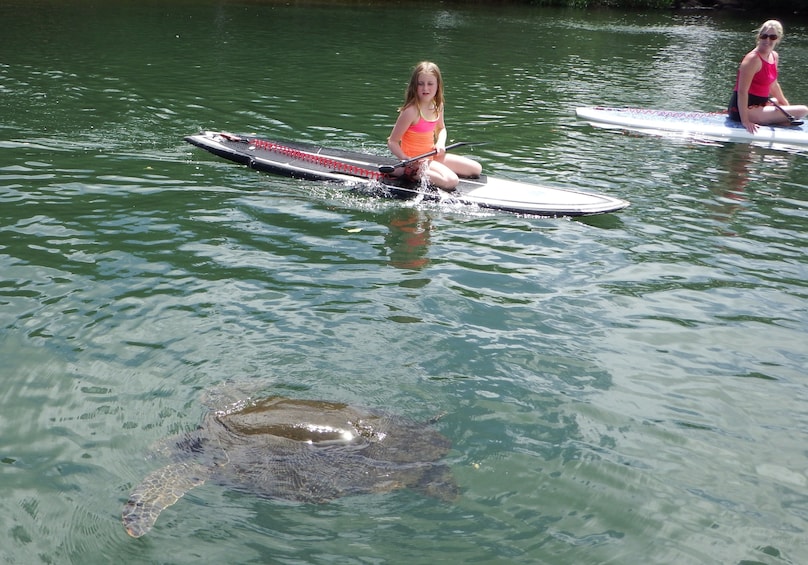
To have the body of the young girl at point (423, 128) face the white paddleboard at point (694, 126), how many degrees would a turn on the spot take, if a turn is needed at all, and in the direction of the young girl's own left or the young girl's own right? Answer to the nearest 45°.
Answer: approximately 90° to the young girl's own left

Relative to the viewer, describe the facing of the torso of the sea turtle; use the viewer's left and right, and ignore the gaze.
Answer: facing to the left of the viewer

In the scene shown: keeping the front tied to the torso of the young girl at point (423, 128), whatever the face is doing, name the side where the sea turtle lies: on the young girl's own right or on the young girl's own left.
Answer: on the young girl's own right

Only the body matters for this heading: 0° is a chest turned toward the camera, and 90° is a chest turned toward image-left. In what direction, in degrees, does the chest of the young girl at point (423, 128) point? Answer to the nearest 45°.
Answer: approximately 315°

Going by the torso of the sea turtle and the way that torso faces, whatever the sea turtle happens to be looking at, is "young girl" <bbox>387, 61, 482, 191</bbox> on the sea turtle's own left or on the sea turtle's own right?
on the sea turtle's own right

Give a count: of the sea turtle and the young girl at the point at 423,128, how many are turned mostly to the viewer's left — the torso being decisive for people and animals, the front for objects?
1
